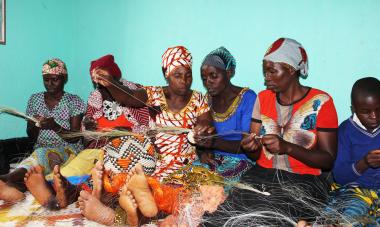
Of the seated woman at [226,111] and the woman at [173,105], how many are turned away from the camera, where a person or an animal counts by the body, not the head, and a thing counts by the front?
0

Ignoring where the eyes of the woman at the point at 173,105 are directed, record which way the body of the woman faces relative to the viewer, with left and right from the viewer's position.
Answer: facing the viewer

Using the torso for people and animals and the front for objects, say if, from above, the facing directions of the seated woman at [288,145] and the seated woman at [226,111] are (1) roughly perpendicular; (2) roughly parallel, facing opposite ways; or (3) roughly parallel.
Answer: roughly parallel

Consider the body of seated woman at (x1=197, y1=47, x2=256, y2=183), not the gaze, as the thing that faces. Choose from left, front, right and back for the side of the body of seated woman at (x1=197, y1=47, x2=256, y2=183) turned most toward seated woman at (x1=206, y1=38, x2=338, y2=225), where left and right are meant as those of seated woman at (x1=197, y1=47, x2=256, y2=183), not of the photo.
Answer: left

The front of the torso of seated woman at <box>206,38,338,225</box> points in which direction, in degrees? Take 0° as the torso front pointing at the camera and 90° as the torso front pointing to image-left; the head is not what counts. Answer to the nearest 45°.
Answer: approximately 45°

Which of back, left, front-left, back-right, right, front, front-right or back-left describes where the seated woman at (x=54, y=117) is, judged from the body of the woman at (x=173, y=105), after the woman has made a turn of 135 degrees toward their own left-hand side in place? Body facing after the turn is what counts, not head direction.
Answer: left

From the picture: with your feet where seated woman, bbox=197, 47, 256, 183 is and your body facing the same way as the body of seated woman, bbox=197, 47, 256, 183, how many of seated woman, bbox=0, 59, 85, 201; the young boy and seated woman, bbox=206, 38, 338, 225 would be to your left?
2

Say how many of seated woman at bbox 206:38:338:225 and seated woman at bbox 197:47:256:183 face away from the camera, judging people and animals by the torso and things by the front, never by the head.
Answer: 0

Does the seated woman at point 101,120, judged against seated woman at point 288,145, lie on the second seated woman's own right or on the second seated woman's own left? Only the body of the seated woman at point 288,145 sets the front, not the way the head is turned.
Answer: on the second seated woman's own right

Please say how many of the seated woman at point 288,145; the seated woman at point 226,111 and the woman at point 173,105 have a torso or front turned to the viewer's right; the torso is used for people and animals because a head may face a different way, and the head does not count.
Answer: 0

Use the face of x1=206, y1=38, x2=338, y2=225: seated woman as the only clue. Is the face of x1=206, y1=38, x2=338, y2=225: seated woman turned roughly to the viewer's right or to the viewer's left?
to the viewer's left

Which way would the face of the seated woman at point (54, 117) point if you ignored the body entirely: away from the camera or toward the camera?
toward the camera

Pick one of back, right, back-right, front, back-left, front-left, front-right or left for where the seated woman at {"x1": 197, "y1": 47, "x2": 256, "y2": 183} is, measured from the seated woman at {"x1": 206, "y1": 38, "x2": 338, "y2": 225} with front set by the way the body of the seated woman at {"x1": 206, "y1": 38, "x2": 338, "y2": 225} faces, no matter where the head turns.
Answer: right

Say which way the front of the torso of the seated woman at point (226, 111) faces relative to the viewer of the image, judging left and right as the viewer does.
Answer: facing the viewer and to the left of the viewer
